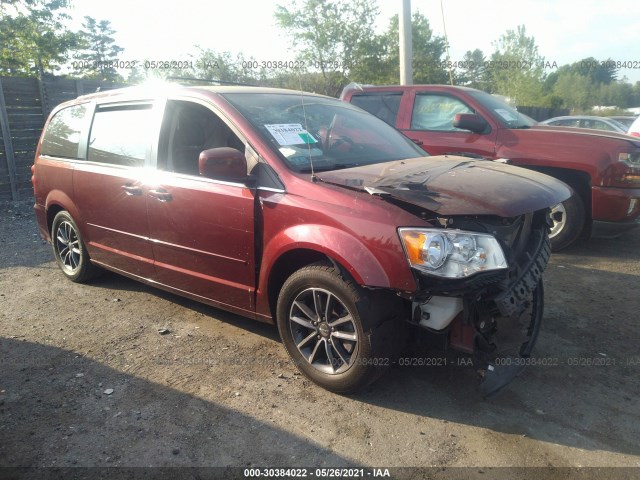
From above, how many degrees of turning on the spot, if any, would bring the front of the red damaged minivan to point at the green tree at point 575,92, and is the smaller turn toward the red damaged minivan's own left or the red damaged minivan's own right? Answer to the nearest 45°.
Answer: approximately 90° to the red damaged minivan's own left

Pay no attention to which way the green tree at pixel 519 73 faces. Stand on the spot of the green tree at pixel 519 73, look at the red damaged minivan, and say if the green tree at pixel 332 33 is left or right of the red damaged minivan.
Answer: right

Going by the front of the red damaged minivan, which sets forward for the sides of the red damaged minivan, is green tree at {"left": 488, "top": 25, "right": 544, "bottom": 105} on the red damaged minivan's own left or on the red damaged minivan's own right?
on the red damaged minivan's own left

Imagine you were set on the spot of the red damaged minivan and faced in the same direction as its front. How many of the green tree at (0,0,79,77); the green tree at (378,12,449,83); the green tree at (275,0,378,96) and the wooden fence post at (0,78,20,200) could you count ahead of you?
0

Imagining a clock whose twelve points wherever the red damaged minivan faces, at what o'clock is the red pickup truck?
The red pickup truck is roughly at 9 o'clock from the red damaged minivan.

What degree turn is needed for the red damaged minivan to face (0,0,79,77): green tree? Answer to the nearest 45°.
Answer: approximately 180°

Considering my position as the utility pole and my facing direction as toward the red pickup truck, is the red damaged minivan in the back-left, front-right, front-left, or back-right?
front-right

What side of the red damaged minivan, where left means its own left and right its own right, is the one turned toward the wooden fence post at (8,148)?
back

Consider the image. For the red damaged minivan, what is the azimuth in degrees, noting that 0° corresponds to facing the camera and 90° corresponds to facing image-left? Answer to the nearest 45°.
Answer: approximately 315°

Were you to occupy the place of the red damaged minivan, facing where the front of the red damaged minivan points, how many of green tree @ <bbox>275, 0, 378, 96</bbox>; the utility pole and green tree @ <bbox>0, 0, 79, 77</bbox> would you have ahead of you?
0

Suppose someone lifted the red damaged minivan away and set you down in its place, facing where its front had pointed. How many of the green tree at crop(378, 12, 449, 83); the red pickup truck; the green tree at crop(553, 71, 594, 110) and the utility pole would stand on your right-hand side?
0

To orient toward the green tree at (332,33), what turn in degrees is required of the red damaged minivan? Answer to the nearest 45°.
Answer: approximately 135° to its left

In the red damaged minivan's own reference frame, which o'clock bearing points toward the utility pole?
The utility pole is roughly at 8 o'clock from the red damaged minivan.
